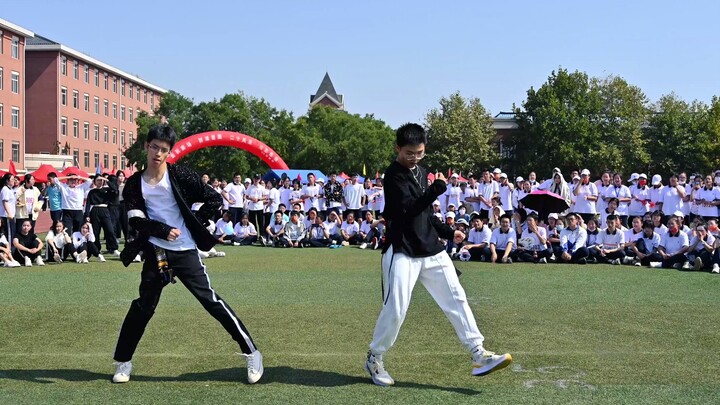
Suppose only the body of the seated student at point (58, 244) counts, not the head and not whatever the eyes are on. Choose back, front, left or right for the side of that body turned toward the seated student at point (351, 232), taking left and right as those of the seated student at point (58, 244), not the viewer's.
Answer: left

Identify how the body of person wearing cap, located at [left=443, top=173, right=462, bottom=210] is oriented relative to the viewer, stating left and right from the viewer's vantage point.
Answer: facing the viewer

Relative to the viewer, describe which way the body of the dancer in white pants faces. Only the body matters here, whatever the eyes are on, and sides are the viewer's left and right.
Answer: facing the viewer and to the right of the viewer

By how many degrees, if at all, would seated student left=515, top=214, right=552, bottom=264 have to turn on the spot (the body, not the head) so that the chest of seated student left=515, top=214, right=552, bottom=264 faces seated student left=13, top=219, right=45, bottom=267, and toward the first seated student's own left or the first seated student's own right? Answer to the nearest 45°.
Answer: approximately 90° to the first seated student's own right

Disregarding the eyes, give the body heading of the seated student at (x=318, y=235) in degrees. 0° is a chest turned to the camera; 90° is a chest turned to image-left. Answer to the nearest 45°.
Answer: approximately 0°

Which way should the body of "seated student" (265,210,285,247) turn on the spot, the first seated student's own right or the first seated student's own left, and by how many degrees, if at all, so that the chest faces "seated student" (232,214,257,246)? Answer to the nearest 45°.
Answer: approximately 135° to the first seated student's own right

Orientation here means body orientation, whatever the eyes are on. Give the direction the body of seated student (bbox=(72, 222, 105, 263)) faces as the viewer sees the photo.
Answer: toward the camera

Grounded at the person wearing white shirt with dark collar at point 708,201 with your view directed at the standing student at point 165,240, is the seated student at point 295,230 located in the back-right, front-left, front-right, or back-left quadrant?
front-right

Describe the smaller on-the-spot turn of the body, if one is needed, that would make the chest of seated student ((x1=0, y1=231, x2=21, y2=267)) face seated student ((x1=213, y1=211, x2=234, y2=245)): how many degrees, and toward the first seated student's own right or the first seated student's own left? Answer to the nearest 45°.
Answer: approximately 90° to the first seated student's own left

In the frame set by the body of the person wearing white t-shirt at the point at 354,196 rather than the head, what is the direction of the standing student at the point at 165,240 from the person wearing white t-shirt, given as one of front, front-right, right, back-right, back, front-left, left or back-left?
front

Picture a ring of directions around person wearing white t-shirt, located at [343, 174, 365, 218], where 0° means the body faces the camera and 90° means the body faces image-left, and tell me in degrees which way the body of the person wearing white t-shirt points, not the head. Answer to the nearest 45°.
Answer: approximately 0°

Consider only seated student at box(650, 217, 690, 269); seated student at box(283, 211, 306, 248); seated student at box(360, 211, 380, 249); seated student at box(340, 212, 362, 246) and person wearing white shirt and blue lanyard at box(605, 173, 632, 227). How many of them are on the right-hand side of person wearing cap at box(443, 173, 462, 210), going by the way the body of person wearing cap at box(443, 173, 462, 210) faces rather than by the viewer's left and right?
3

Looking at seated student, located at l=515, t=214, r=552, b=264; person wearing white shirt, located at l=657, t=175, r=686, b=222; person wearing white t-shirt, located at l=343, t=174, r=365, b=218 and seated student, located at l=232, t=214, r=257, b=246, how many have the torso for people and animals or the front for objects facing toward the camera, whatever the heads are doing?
4

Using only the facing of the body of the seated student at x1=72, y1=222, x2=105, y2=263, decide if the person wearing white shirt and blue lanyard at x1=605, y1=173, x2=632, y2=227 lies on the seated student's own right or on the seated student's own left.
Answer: on the seated student's own left

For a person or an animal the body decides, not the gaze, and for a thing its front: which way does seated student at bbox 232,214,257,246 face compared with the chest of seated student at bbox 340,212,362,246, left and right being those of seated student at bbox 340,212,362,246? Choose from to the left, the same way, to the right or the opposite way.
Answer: the same way

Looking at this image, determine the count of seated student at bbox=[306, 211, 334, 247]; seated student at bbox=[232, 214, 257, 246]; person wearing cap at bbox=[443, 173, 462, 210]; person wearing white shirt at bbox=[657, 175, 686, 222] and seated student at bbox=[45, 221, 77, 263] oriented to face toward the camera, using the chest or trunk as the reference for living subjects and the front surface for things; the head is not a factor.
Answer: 5
